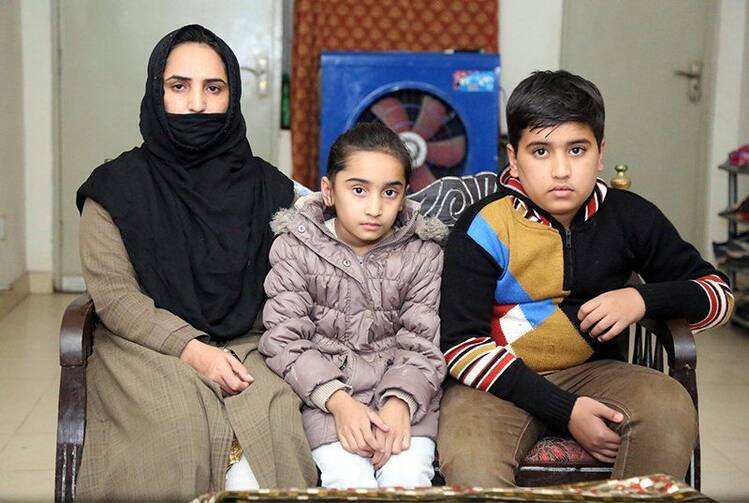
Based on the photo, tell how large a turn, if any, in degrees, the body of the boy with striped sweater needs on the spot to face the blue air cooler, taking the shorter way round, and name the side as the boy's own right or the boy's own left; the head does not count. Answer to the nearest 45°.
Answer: approximately 180°

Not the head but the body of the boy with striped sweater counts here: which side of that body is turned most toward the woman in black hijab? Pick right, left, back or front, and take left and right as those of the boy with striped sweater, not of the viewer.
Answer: right

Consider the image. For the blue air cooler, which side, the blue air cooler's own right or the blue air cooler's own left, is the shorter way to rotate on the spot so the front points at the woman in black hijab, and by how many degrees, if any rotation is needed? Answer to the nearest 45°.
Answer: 0° — it already faces them

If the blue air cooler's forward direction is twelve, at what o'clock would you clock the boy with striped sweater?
The boy with striped sweater is roughly at 12 o'clock from the blue air cooler.

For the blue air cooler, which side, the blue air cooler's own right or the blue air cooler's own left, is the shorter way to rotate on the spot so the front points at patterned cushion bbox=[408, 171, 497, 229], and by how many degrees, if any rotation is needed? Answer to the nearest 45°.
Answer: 0° — it already faces it

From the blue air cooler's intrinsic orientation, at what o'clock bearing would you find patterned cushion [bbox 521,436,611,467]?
The patterned cushion is roughly at 12 o'clock from the blue air cooler.

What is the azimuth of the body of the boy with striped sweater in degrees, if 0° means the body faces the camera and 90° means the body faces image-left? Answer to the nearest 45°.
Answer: approximately 0°

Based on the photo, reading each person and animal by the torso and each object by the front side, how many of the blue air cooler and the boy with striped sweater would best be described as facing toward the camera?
2
